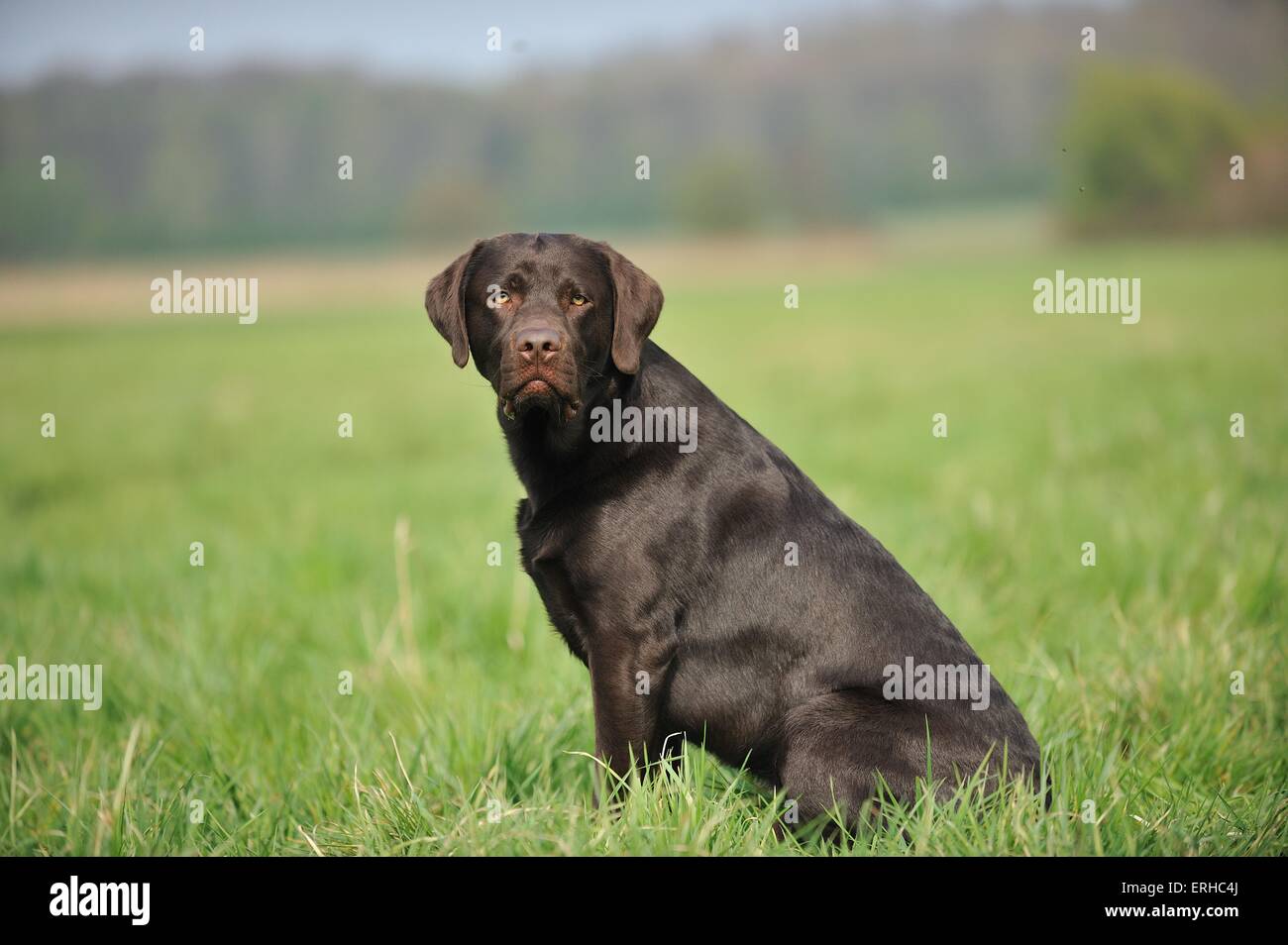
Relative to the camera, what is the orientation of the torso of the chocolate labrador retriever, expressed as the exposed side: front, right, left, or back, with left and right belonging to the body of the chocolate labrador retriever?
left
